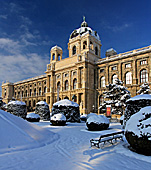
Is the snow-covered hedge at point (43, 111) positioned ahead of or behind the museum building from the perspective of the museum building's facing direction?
ahead

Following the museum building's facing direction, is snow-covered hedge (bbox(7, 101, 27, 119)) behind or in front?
in front

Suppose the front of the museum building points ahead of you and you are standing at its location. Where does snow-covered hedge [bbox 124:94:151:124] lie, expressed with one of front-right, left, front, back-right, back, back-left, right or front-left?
front-left

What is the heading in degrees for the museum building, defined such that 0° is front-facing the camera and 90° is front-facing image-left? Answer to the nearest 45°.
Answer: approximately 45°

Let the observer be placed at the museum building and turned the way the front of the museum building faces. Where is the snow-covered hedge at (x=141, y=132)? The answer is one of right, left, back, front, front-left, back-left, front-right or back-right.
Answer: front-left

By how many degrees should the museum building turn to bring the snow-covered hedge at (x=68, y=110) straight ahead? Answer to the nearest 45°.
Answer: approximately 45° to its left

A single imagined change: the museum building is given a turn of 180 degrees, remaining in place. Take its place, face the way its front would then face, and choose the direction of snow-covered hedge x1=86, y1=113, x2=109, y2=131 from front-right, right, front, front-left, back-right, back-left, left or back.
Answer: back-right
